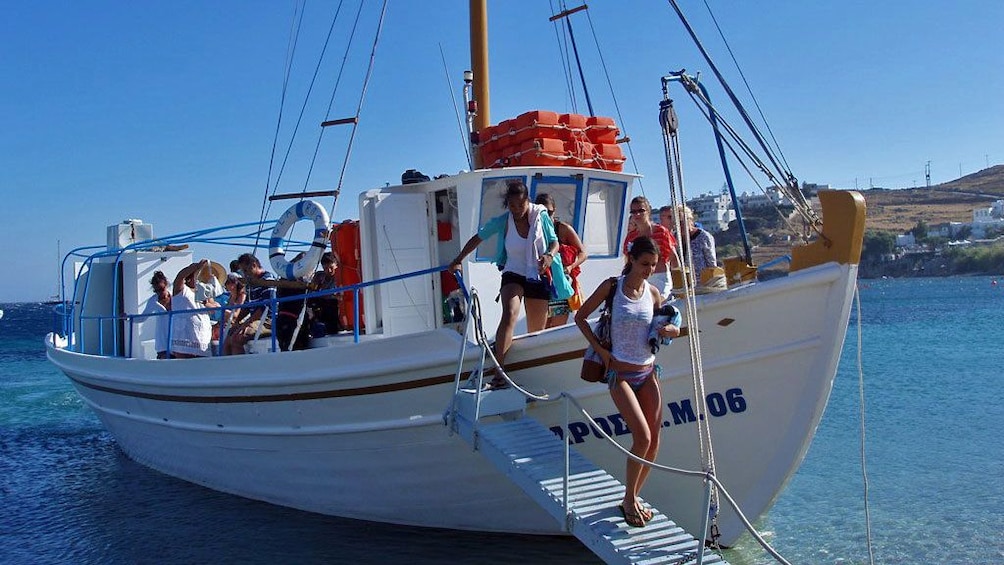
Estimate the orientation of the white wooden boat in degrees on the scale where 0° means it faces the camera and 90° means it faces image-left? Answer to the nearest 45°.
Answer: approximately 315°

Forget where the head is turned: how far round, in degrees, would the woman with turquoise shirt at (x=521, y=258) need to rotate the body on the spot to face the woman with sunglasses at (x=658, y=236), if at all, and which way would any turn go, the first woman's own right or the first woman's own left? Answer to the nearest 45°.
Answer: approximately 90° to the first woman's own left

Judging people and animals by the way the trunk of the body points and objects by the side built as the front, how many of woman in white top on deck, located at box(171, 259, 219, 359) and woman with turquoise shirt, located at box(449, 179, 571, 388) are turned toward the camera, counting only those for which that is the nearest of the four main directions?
1

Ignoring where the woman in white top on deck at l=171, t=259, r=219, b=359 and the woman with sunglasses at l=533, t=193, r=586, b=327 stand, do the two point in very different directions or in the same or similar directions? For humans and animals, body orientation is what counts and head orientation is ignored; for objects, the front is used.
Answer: very different directions

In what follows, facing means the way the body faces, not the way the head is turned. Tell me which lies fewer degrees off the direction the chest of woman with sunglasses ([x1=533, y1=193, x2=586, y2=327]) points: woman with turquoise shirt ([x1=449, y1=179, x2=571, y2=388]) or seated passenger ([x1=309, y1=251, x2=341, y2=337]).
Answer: the woman with turquoise shirt
